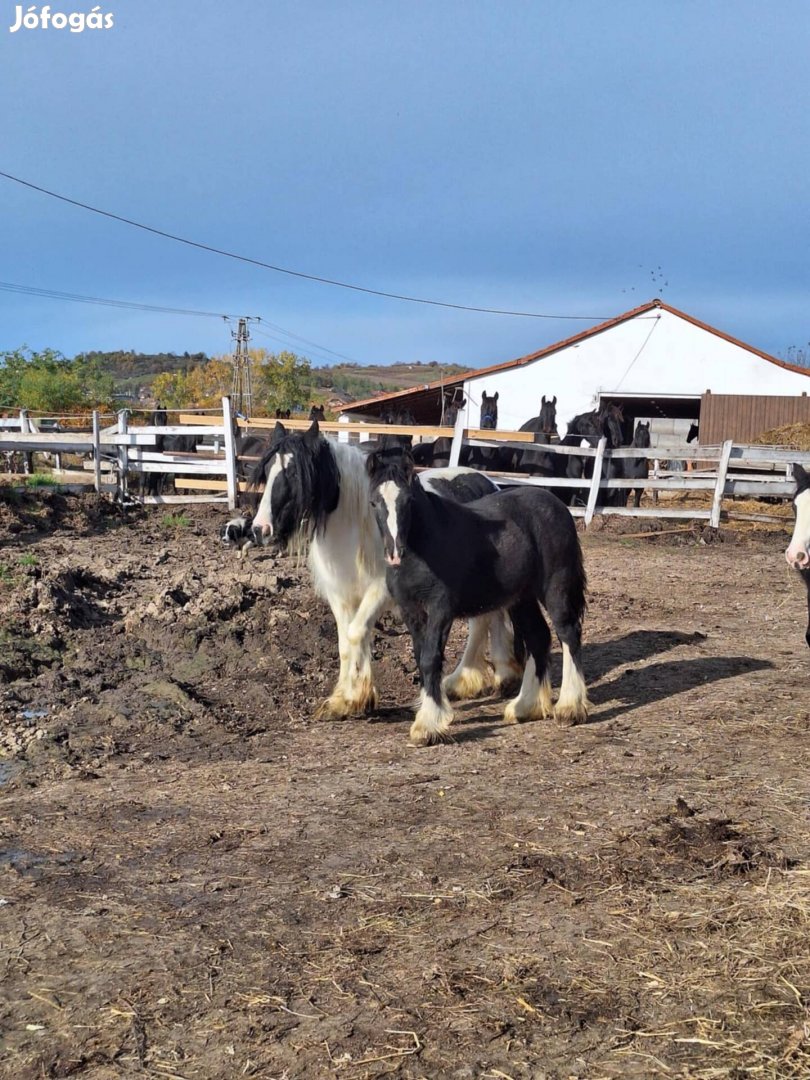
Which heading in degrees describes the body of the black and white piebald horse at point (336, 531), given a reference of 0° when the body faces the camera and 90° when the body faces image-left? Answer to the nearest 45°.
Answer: approximately 45°

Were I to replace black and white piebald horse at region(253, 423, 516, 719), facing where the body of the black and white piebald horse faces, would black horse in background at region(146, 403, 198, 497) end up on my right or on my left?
on my right

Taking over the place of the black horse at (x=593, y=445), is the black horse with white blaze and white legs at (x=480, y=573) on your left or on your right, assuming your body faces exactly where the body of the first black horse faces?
on your right

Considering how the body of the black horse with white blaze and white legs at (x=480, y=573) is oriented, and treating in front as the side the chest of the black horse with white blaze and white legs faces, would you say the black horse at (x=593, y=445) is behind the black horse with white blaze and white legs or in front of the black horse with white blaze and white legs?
behind

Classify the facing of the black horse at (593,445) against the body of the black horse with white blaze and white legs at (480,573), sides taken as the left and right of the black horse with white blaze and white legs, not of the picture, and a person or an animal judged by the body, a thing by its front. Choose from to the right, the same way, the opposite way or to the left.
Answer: to the left

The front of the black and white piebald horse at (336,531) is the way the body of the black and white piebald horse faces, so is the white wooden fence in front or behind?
behind

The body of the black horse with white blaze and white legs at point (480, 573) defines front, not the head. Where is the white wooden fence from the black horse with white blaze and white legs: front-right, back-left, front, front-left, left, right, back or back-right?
back-right

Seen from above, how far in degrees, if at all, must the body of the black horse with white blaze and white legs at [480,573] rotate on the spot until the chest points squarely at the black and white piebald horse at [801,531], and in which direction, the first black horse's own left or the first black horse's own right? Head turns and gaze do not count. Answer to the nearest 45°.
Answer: approximately 135° to the first black horse's own left

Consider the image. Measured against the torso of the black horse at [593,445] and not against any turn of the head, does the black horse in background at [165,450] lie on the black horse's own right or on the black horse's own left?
on the black horse's own right
